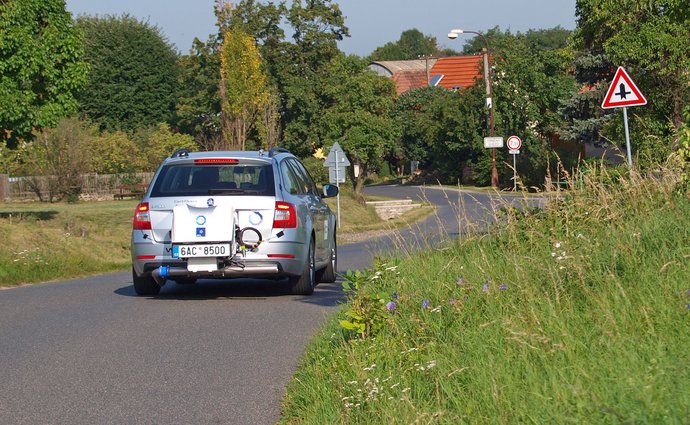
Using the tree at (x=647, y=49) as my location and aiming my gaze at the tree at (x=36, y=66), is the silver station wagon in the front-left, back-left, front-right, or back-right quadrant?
front-left

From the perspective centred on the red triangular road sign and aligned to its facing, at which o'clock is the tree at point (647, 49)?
The tree is roughly at 6 o'clock from the red triangular road sign.

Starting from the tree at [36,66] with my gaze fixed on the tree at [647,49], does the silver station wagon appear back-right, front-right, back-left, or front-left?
front-right

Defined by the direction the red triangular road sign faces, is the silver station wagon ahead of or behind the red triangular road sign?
ahead

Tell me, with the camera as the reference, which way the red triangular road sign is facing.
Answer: facing the viewer

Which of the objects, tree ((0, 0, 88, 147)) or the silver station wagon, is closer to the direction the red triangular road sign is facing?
the silver station wagon

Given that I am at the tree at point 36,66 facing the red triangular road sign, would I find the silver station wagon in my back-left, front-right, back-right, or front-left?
front-right

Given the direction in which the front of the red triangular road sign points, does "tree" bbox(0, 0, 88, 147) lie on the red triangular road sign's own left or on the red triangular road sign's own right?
on the red triangular road sign's own right

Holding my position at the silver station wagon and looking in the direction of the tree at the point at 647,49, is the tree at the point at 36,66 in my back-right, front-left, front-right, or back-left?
front-left
